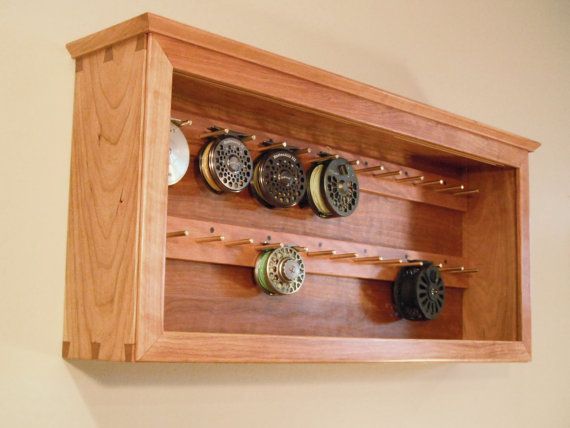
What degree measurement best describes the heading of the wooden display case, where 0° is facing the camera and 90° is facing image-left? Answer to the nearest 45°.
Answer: approximately 315°
